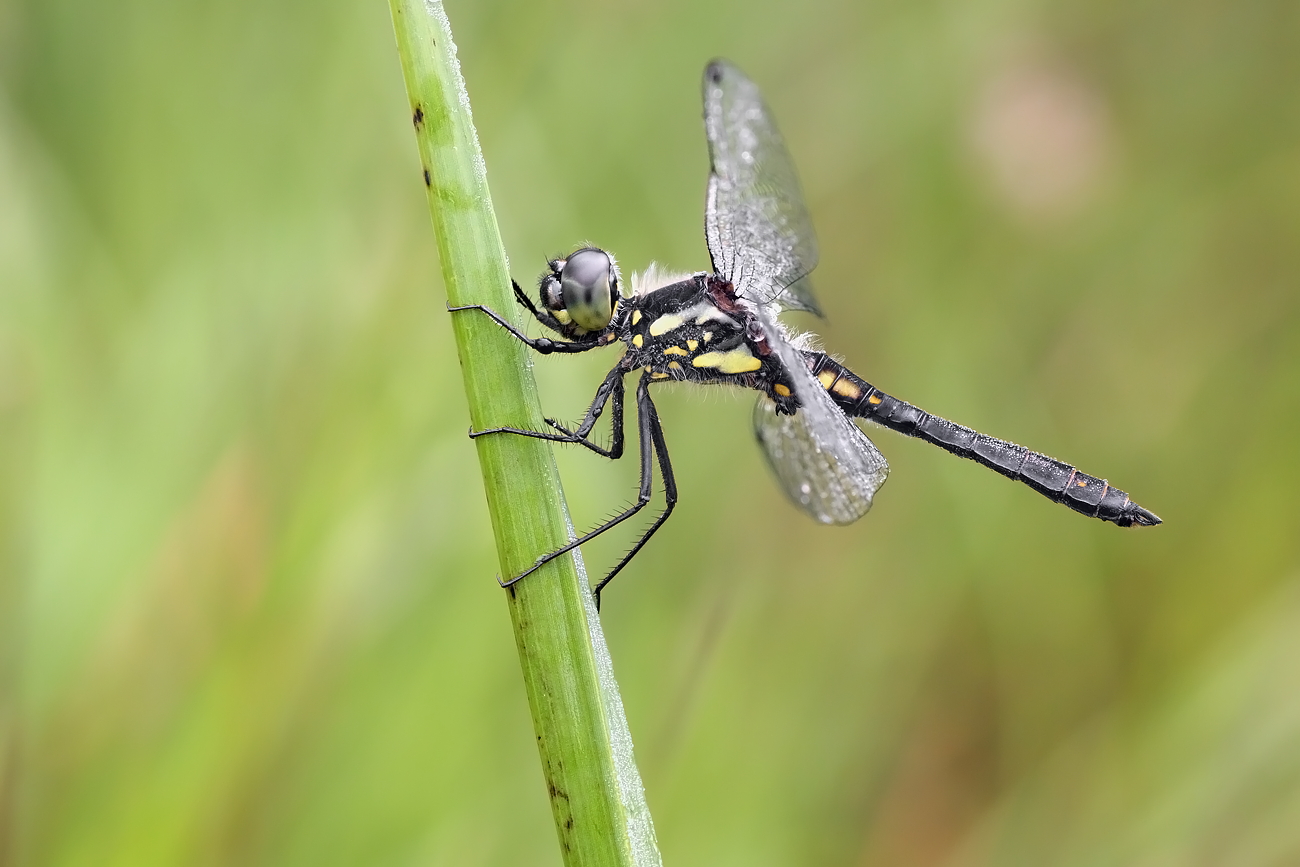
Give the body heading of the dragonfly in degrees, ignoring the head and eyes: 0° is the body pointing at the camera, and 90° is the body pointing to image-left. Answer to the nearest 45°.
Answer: approximately 90°
